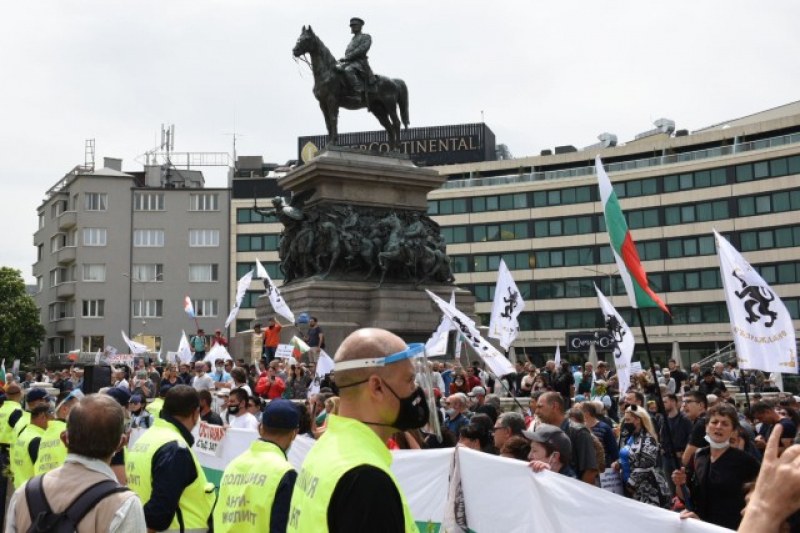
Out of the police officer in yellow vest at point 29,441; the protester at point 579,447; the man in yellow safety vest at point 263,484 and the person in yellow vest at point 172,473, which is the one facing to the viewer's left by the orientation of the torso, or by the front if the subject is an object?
the protester at point 579,447

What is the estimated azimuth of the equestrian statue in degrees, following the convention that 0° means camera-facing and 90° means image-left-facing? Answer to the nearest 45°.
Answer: approximately 90°

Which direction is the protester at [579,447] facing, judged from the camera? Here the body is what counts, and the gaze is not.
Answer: to the viewer's left

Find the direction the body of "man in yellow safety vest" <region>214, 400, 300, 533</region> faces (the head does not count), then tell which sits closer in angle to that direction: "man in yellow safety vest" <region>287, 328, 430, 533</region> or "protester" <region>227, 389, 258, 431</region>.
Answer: the protester
